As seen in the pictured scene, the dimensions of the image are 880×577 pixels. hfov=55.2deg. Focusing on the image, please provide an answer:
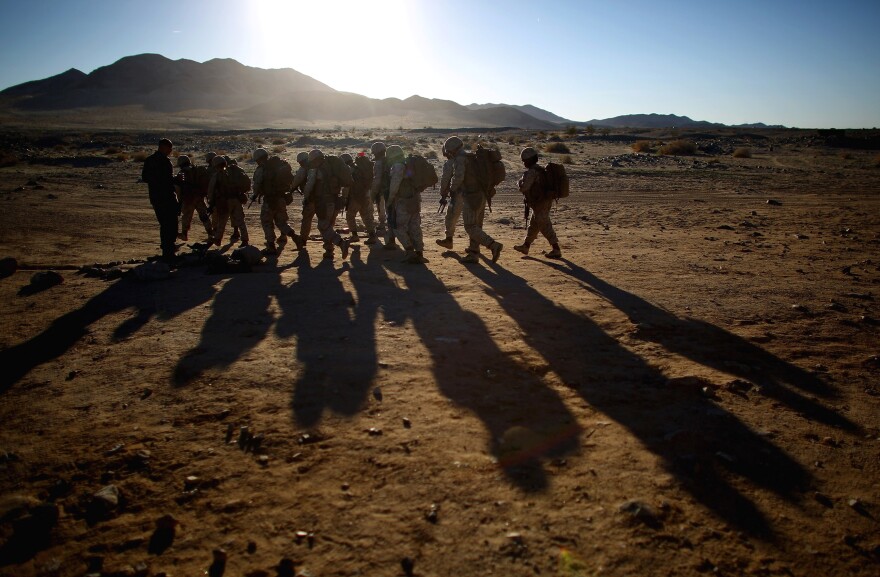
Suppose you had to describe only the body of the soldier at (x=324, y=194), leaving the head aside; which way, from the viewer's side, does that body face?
to the viewer's left

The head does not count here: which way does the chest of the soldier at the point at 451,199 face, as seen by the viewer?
to the viewer's left

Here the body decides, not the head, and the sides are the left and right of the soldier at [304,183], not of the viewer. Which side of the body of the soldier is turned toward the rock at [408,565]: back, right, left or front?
left

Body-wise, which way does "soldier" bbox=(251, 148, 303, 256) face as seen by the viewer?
to the viewer's left

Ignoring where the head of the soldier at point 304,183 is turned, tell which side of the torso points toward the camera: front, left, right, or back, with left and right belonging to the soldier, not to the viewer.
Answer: left

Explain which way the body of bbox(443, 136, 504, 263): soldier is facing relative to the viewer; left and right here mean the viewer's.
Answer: facing to the left of the viewer

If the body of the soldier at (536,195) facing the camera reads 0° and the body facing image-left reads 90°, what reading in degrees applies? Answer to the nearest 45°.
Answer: approximately 90°
